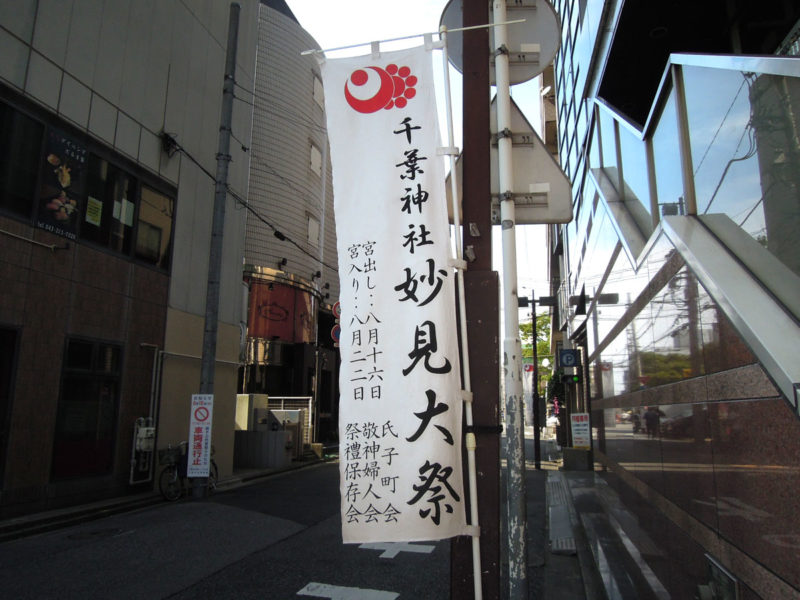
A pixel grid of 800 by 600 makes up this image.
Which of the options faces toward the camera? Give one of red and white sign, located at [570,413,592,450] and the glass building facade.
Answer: the red and white sign

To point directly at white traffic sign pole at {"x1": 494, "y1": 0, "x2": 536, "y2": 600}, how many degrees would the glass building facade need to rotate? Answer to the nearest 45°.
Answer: approximately 45° to its left

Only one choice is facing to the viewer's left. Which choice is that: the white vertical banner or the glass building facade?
the glass building facade

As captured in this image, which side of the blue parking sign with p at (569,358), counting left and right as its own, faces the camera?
front

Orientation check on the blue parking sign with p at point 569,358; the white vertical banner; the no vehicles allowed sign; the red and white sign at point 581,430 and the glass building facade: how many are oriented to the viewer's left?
1

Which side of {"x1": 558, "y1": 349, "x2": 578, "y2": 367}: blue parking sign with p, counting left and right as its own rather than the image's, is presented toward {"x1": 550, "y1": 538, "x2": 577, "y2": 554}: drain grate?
front

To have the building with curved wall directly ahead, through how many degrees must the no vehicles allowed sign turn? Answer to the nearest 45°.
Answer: approximately 180°

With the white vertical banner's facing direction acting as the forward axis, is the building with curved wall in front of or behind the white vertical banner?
behind

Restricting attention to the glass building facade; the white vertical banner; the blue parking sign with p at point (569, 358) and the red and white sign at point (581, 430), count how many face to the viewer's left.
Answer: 1

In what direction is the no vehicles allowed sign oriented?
toward the camera

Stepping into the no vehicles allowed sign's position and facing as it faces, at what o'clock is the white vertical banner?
The white vertical banner is roughly at 12 o'clock from the no vehicles allowed sign.

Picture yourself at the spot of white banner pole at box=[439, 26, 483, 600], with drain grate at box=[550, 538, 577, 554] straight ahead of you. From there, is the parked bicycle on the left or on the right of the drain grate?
left

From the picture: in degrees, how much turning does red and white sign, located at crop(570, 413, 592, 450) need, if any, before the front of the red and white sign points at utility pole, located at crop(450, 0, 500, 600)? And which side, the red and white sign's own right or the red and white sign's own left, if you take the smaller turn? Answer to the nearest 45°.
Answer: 0° — it already faces it

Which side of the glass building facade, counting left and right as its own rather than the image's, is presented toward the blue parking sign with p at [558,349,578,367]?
right

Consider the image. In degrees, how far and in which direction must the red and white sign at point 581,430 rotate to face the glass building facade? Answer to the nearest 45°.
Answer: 0° — it already faces it

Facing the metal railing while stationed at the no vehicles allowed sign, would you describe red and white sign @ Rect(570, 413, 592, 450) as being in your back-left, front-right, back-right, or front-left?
front-right
